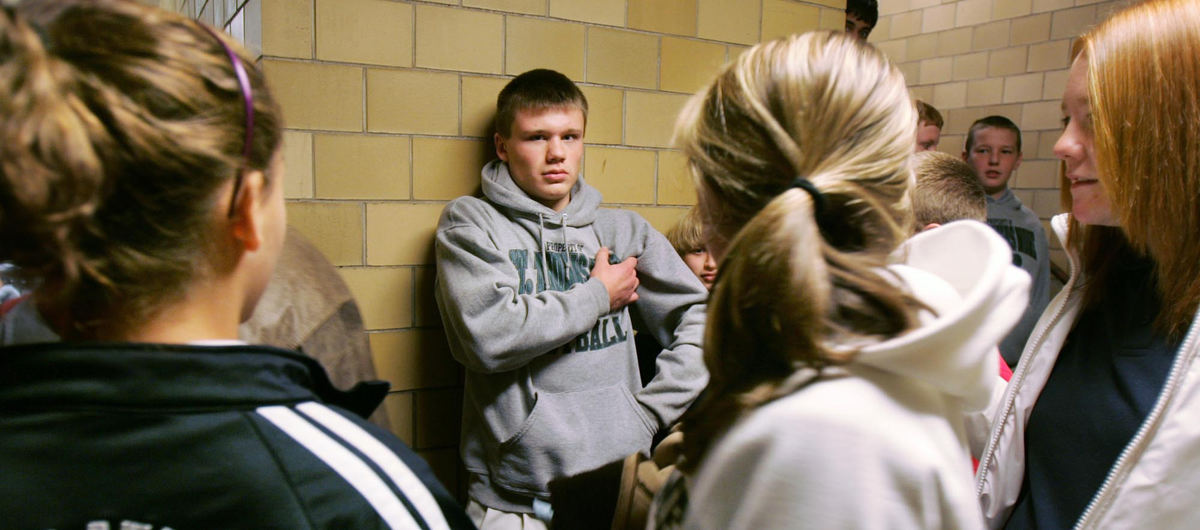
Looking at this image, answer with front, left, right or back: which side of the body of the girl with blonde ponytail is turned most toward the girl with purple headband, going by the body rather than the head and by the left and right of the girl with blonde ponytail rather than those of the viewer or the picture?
left

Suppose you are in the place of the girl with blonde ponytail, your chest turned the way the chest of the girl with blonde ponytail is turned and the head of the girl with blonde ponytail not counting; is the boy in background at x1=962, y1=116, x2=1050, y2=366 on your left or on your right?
on your right

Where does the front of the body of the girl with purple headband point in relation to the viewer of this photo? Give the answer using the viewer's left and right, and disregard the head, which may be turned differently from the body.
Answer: facing away from the viewer and to the right of the viewer

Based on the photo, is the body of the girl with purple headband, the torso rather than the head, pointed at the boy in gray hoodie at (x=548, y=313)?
yes

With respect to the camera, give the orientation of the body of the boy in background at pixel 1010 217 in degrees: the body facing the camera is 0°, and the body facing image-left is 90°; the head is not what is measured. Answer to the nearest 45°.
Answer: approximately 0°

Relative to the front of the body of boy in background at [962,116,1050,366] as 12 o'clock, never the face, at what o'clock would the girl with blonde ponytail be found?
The girl with blonde ponytail is roughly at 12 o'clock from the boy in background.

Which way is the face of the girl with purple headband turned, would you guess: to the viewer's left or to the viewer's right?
to the viewer's right

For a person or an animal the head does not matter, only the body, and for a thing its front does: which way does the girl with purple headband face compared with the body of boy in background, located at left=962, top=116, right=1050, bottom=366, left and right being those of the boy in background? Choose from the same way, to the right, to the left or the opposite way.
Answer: the opposite way

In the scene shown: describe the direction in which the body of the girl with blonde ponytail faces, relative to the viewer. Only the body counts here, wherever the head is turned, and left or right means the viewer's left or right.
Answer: facing away from the viewer and to the left of the viewer

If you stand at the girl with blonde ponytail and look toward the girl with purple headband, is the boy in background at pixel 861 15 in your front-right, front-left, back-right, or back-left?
back-right

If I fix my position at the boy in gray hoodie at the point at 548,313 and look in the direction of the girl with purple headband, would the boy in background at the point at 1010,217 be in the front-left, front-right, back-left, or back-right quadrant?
back-left
